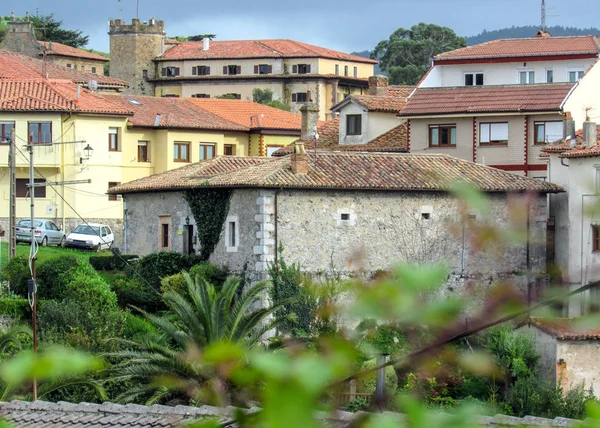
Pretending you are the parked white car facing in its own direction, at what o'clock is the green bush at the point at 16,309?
The green bush is roughly at 11 o'clock from the parked white car.

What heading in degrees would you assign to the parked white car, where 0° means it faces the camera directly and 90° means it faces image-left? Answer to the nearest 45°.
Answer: approximately 45°

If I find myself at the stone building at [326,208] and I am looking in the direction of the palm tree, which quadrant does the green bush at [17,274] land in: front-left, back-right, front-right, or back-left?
front-right

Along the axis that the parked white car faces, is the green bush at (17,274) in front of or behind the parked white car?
in front

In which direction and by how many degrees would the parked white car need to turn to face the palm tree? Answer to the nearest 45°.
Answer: approximately 45° to its left

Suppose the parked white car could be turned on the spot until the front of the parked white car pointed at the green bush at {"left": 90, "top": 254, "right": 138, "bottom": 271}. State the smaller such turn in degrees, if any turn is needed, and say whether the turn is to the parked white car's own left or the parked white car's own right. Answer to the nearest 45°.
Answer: approximately 45° to the parked white car's own left

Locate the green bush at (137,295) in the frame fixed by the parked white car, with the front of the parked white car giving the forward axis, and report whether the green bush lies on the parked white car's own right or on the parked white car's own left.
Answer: on the parked white car's own left

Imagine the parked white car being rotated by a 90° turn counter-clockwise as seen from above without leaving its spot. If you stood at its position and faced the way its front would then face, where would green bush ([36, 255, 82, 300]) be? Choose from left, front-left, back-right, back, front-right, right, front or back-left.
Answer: front-right

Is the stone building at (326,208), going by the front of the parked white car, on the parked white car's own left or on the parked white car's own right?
on the parked white car's own left

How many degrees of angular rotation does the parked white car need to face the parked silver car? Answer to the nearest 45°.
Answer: approximately 45° to its right
